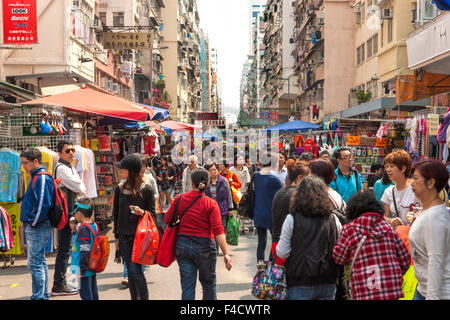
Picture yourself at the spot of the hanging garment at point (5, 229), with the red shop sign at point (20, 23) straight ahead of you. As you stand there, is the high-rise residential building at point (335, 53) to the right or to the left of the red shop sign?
right

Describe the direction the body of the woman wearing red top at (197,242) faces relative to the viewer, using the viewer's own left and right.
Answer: facing away from the viewer

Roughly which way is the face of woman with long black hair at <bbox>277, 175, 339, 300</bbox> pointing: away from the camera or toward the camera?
away from the camera

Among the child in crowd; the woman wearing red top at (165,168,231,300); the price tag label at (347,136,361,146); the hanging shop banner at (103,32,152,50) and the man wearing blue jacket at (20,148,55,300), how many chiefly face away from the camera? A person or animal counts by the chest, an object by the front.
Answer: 1

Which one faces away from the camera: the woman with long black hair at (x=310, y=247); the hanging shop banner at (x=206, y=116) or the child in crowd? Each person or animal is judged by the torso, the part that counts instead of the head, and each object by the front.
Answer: the woman with long black hair

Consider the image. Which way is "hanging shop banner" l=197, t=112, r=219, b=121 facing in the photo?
toward the camera

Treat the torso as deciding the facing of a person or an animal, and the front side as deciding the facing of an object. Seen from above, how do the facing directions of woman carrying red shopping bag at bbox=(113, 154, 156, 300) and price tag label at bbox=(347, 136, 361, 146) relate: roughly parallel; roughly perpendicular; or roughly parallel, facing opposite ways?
roughly parallel

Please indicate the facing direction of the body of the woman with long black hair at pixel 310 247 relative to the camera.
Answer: away from the camera

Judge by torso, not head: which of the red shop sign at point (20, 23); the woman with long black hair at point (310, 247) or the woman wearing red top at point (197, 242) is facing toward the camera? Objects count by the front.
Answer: the red shop sign

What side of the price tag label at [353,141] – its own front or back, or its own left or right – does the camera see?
front
